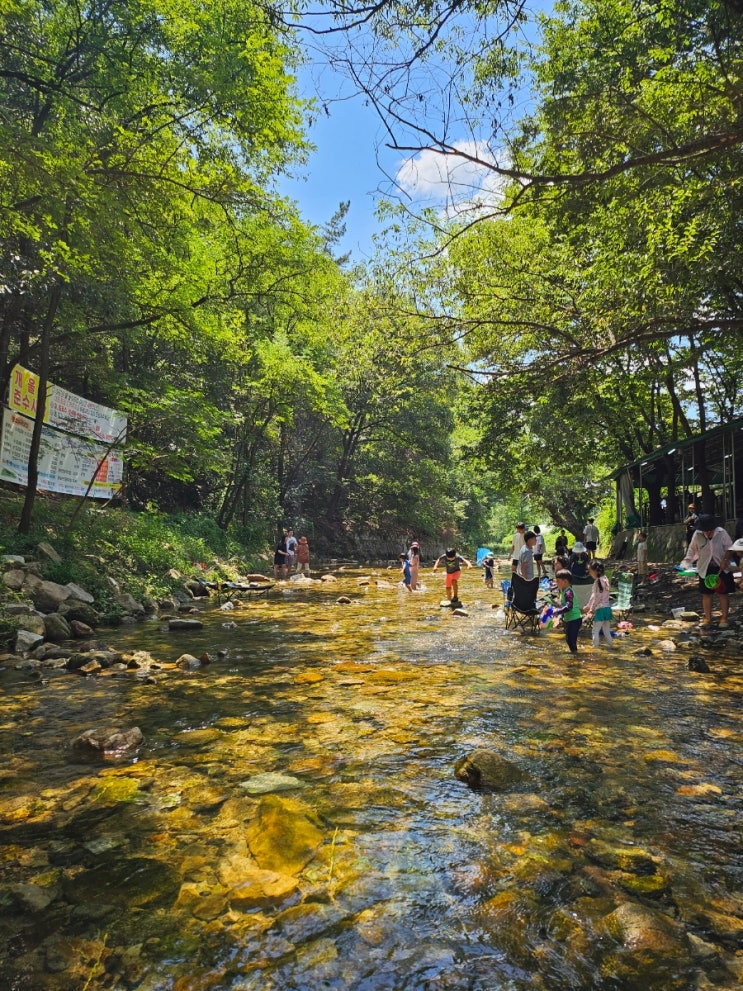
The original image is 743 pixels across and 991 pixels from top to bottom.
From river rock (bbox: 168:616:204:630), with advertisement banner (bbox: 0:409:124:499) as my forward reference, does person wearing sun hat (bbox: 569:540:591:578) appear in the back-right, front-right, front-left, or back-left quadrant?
back-right

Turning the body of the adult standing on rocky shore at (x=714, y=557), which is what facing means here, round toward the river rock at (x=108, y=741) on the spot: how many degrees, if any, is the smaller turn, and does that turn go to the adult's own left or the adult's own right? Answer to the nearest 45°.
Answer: approximately 45° to the adult's own right

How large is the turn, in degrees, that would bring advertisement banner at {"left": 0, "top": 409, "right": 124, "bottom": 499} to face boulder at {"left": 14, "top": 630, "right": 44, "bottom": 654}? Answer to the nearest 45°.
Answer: approximately 45° to its right

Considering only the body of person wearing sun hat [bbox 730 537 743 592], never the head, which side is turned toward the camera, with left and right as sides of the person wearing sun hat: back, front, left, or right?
left

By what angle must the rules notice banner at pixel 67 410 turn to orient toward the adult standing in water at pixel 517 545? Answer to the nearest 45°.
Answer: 0° — it already faces them

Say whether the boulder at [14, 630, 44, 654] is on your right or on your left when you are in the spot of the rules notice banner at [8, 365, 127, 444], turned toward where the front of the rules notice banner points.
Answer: on your right

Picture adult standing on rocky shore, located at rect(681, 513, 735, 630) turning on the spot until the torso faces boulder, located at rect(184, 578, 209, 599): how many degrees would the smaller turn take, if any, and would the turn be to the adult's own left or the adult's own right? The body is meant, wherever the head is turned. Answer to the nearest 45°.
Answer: approximately 90° to the adult's own right
